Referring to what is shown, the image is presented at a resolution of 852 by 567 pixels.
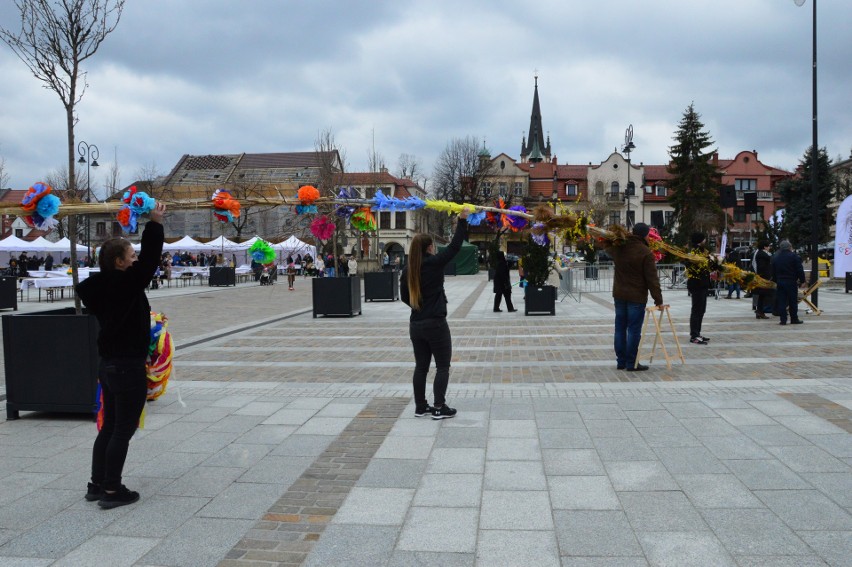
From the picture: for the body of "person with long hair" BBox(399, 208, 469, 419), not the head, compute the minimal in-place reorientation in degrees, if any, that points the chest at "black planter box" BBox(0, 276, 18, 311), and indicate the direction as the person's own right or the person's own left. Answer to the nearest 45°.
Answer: approximately 90° to the person's own left

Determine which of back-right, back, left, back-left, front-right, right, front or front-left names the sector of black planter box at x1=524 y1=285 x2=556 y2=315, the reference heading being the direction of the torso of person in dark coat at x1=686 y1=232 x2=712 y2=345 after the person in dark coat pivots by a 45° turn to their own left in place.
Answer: left

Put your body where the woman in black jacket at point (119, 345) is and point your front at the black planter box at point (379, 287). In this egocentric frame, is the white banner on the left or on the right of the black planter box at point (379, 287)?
right

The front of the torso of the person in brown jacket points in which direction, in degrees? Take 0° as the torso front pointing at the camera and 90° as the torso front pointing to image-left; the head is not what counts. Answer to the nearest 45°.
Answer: approximately 225°

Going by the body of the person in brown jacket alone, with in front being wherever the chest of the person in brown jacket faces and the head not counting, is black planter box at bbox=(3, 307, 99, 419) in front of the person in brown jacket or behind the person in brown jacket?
behind

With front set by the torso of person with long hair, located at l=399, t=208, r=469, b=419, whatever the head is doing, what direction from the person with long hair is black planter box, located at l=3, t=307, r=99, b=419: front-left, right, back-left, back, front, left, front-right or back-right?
back-left
